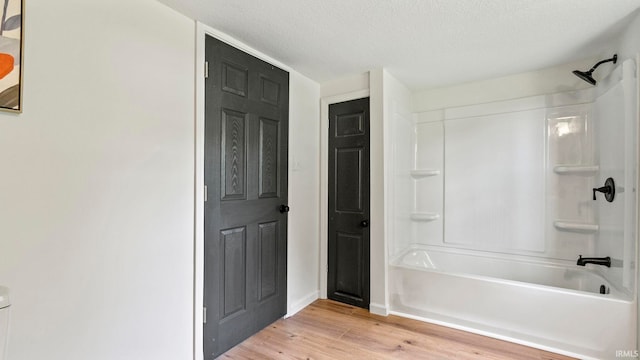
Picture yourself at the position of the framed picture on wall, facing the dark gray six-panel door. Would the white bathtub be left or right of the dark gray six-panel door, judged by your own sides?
right

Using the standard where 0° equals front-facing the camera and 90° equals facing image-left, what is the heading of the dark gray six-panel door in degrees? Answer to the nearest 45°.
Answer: approximately 315°

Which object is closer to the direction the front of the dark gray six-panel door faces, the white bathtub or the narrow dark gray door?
the white bathtub

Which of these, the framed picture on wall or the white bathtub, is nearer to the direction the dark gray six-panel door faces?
the white bathtub

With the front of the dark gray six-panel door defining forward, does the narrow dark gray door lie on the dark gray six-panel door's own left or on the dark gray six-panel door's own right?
on the dark gray six-panel door's own left

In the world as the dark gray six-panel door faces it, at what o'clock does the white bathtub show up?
The white bathtub is roughly at 11 o'clock from the dark gray six-panel door.

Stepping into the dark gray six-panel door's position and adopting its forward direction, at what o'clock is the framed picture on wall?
The framed picture on wall is roughly at 3 o'clock from the dark gray six-panel door.

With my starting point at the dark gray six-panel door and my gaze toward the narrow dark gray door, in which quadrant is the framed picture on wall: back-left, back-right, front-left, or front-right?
back-right
